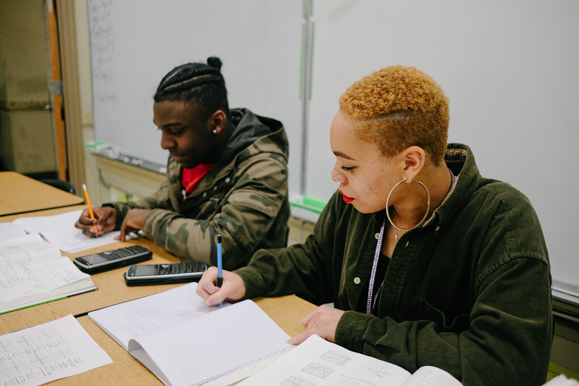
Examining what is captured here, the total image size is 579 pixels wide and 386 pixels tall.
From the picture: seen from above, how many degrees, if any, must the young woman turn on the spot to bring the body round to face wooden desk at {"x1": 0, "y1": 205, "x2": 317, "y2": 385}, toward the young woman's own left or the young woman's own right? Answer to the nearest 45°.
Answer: approximately 45° to the young woman's own right

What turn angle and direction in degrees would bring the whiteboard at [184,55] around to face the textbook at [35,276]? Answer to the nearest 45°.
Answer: approximately 45° to its left

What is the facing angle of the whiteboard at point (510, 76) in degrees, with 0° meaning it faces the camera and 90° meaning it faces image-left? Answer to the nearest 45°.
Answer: approximately 45°

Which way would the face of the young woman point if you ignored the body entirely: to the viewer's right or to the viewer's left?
to the viewer's left

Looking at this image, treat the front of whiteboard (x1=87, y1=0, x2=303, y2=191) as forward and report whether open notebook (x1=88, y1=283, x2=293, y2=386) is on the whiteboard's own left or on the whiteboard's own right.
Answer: on the whiteboard's own left

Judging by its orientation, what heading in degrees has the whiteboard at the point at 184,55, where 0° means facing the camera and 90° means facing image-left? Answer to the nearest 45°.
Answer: approximately 45°

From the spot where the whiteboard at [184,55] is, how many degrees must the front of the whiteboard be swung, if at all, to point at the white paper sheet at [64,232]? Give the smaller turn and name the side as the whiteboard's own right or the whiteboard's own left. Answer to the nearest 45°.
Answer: approximately 45° to the whiteboard's own left

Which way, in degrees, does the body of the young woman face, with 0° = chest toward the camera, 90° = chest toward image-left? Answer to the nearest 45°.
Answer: approximately 45°

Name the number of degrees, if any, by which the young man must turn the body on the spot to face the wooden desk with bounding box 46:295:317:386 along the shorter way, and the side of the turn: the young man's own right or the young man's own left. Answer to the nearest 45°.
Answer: approximately 45° to the young man's own left
